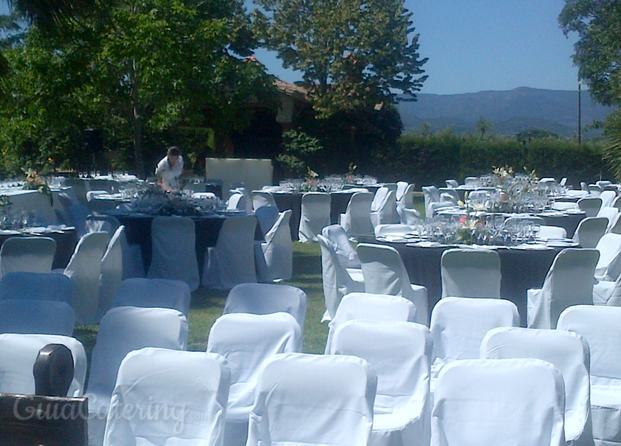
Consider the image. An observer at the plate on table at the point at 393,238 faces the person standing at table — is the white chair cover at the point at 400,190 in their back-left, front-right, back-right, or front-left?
front-right

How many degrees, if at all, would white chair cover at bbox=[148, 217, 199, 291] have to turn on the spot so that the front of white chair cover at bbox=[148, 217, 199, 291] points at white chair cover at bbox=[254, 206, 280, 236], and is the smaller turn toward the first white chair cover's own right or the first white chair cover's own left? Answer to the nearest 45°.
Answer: approximately 45° to the first white chair cover's own right

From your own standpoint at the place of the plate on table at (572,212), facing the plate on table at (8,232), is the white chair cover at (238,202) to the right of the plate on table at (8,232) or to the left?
right

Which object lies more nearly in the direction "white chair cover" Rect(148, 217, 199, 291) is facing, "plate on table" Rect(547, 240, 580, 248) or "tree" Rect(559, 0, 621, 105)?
the tree

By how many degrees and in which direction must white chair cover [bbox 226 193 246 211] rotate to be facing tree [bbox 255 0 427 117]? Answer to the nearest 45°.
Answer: approximately 135° to its right

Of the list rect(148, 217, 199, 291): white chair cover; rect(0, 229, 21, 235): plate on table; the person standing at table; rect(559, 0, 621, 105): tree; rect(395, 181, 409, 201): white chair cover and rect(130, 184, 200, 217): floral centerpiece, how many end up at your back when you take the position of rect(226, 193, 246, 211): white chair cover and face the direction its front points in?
2

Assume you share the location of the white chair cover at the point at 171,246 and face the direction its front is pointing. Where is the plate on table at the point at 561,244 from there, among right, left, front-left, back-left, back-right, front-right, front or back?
back-right

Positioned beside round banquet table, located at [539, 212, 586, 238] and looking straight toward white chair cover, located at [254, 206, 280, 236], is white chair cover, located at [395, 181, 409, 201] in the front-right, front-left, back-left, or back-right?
front-right

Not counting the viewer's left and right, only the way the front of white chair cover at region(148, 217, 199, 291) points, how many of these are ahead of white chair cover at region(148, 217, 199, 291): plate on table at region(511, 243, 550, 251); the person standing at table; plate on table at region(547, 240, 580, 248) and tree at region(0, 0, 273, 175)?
2

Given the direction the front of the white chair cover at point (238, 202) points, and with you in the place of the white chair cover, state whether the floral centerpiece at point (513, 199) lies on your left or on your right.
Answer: on your left

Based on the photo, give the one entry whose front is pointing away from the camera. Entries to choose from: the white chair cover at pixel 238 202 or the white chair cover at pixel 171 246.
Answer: the white chair cover at pixel 171 246

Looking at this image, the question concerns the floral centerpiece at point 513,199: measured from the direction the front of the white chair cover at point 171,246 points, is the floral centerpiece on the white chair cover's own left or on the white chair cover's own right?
on the white chair cover's own right

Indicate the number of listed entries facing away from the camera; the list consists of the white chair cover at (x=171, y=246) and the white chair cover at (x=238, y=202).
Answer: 1

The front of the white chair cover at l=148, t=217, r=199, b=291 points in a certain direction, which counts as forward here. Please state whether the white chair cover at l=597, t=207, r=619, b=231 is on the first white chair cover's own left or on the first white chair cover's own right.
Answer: on the first white chair cover's own right

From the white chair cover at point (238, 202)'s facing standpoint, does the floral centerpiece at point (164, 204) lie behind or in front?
in front

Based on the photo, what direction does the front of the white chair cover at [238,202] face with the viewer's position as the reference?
facing the viewer and to the left of the viewer

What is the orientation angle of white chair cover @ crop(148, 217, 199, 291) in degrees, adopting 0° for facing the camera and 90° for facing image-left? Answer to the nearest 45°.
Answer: approximately 180°

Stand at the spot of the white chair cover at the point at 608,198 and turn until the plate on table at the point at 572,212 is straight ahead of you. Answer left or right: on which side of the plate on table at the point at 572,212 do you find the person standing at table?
right
